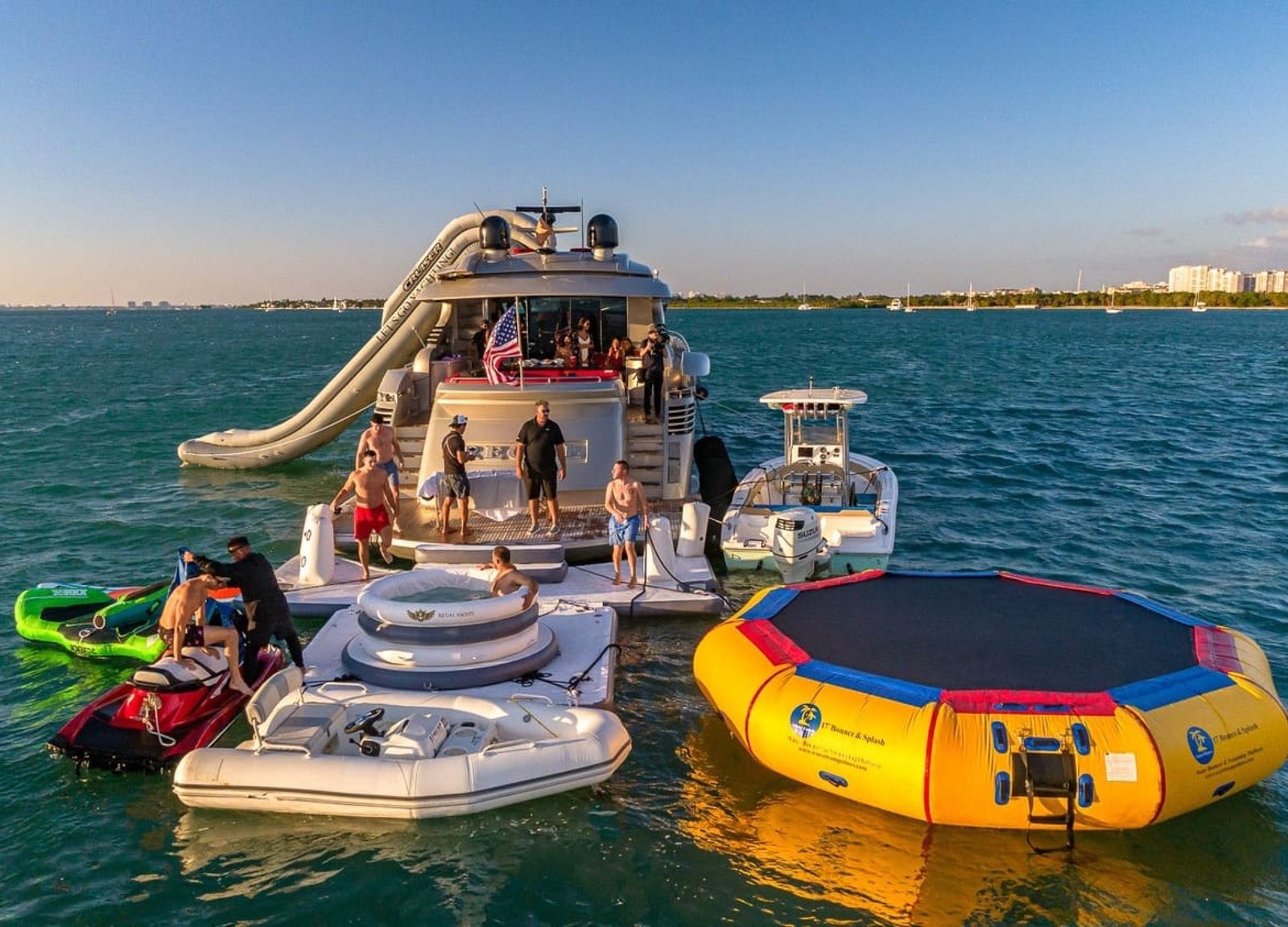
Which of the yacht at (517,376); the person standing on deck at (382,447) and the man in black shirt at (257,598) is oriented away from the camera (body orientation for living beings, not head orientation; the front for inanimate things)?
the yacht

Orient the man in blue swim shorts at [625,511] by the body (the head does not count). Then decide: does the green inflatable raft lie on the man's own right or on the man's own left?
on the man's own right

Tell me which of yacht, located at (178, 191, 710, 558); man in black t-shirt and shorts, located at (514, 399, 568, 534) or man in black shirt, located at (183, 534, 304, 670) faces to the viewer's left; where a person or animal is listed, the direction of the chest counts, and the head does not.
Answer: the man in black shirt

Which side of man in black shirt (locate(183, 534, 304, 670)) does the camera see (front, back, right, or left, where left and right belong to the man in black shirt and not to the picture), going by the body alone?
left

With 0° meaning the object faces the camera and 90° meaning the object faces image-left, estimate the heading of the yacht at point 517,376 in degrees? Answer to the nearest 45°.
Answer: approximately 180°

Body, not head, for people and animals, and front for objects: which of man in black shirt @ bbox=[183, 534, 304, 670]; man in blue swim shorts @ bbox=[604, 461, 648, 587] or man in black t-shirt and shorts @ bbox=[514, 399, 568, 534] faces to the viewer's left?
the man in black shirt

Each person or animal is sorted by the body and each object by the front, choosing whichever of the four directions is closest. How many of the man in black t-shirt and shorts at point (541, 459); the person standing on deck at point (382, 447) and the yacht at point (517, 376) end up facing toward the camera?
2

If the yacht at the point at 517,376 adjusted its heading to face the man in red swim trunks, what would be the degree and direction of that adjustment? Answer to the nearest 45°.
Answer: approximately 135° to its left

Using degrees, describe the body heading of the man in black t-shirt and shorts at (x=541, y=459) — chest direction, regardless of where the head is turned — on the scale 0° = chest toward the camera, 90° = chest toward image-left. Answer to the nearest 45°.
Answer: approximately 0°

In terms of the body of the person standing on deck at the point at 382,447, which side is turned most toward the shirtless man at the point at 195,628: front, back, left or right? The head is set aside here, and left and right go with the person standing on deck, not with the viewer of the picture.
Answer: front

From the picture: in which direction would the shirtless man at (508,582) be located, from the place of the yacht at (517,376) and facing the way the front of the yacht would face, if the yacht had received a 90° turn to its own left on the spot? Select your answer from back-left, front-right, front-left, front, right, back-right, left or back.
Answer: left

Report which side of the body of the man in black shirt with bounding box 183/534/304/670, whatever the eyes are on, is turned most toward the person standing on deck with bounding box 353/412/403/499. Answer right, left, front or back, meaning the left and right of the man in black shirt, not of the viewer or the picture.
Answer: right
